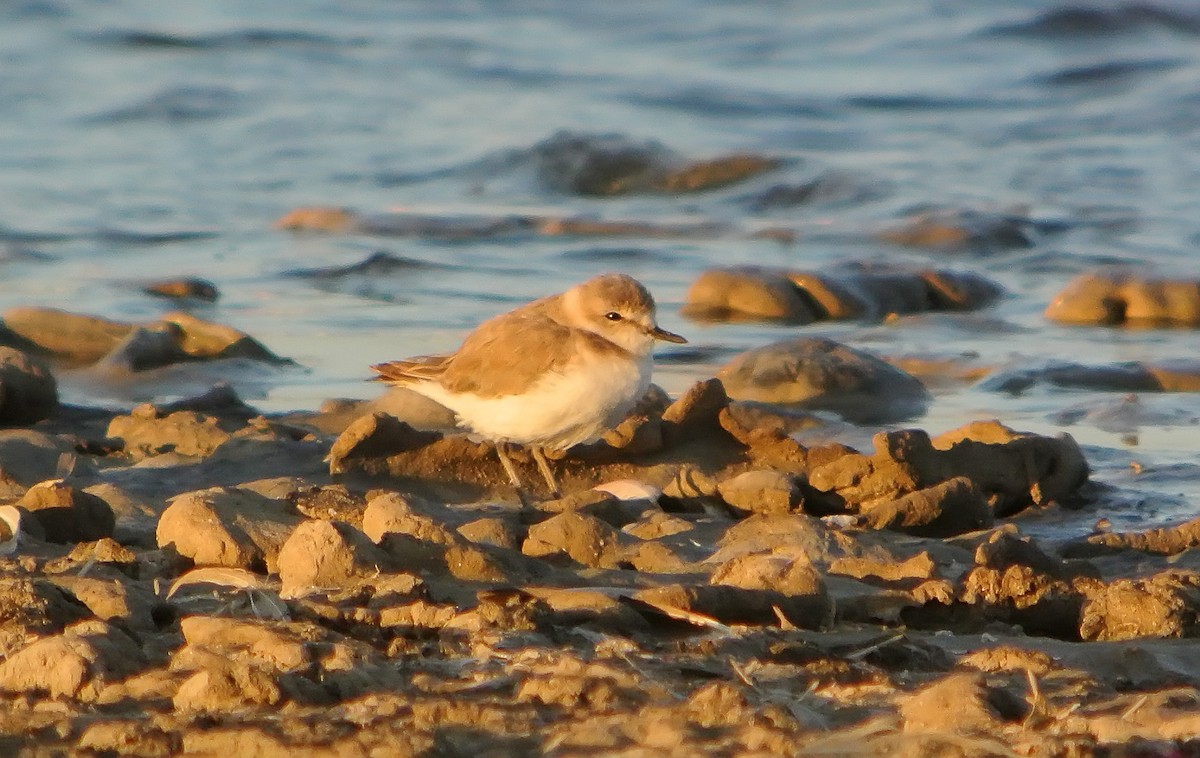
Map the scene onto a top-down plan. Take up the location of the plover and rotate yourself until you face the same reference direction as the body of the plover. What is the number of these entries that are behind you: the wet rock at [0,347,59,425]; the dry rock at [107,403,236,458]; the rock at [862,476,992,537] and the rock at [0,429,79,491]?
3

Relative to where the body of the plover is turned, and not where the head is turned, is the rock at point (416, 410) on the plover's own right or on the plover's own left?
on the plover's own left

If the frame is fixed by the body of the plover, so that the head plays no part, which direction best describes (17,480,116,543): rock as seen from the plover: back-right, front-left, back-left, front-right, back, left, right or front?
back-right

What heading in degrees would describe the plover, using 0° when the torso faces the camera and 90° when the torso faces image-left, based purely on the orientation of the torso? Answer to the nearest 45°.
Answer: approximately 270°

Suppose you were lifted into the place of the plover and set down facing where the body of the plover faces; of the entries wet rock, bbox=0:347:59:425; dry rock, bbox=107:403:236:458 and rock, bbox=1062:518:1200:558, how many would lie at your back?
2

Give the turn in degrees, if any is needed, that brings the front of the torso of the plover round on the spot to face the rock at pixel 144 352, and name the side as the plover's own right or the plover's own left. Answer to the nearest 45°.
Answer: approximately 135° to the plover's own left

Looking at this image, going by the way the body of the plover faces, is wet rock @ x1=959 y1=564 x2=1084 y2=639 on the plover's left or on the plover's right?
on the plover's right

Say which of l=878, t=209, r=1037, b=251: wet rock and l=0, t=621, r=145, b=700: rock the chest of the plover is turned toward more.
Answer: the wet rock

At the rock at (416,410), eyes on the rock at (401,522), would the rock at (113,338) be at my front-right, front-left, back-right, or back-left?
back-right

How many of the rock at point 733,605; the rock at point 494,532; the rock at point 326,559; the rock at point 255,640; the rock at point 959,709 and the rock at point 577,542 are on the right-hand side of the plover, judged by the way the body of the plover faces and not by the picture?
6

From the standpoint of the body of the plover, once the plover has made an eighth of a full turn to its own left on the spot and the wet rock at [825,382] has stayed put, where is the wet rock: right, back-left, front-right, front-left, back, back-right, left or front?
front

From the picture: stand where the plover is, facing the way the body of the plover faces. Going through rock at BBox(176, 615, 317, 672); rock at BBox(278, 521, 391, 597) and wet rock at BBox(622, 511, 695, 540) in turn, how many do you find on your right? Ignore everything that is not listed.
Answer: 3

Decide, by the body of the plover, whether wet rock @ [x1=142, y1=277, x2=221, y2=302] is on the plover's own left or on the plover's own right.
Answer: on the plover's own left

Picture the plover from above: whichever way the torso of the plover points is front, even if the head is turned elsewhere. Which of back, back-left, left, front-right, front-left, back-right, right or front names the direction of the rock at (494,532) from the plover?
right
